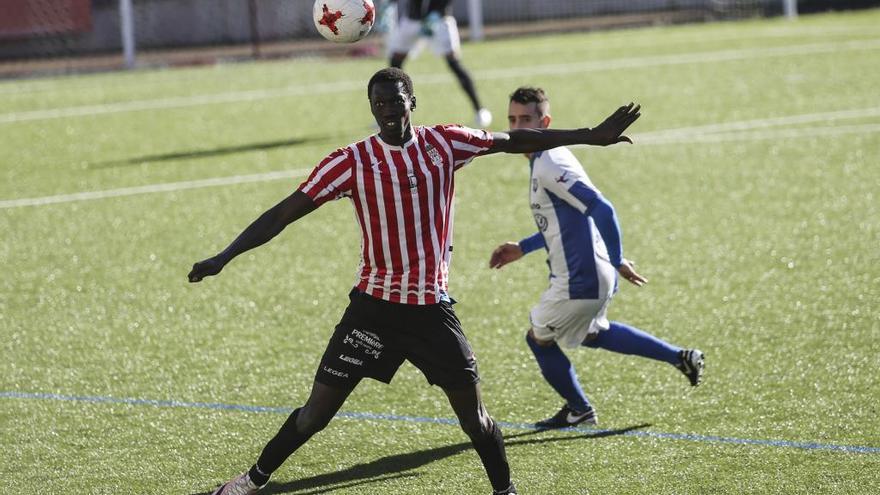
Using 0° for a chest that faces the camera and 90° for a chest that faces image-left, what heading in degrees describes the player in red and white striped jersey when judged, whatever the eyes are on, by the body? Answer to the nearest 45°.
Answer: approximately 0°

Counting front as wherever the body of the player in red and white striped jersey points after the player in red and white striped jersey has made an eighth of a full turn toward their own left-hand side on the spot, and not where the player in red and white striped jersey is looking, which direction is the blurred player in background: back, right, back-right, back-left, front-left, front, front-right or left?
back-left
